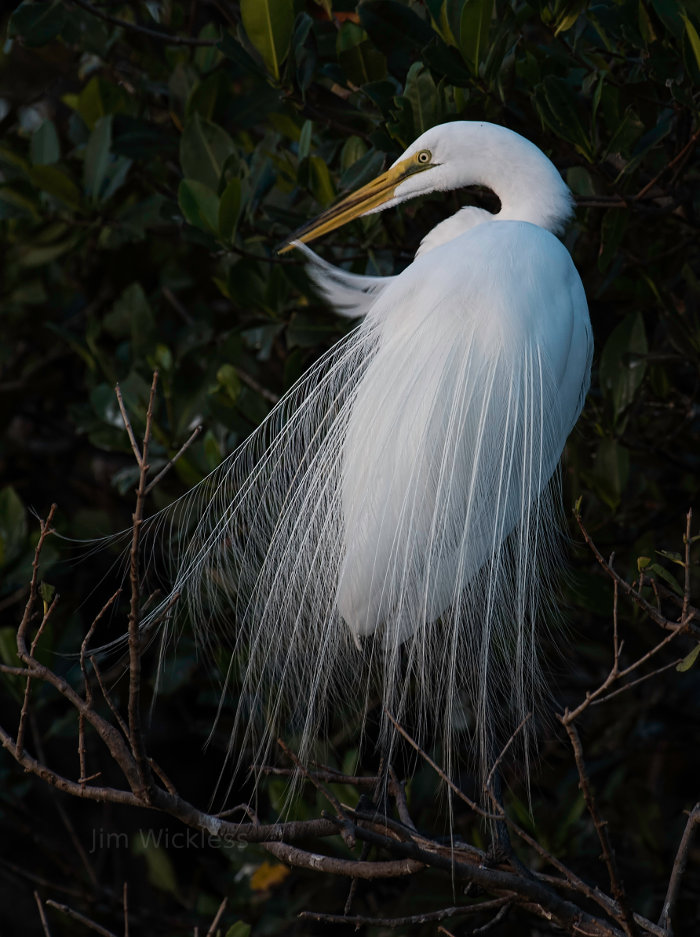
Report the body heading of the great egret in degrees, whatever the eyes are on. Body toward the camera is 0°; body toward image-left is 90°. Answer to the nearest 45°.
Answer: approximately 225°
